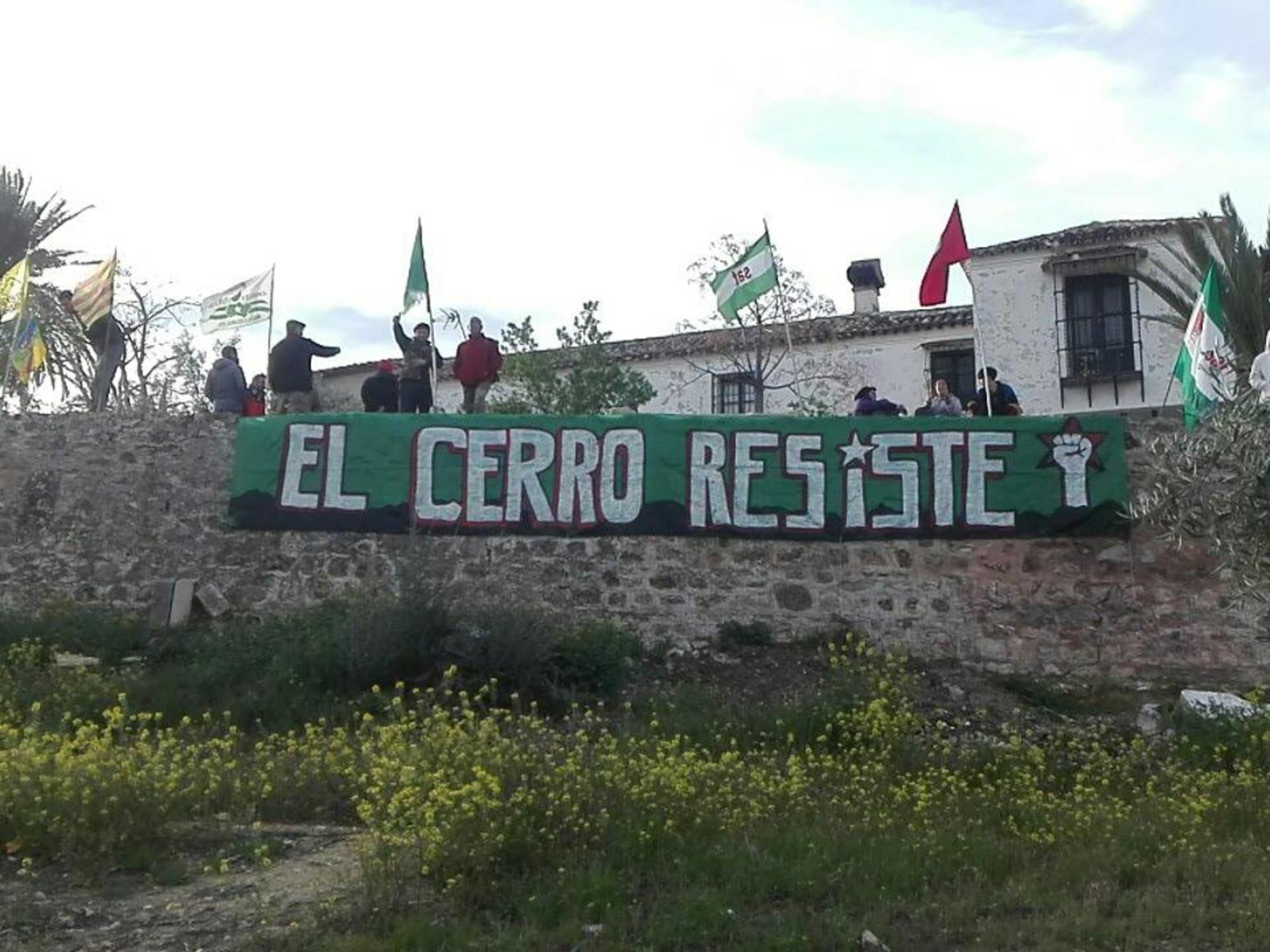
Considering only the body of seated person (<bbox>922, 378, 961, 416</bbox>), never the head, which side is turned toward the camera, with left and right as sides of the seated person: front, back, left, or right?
front

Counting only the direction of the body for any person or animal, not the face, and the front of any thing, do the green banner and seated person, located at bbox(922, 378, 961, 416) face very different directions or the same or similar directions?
same or similar directions

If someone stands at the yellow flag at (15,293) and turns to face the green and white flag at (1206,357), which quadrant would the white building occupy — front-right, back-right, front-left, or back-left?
front-left

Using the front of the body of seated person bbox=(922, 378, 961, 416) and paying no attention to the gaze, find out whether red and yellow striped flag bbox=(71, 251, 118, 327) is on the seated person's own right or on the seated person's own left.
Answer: on the seated person's own right

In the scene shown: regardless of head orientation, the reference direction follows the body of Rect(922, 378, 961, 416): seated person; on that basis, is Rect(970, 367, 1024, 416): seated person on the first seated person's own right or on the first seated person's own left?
on the first seated person's own left

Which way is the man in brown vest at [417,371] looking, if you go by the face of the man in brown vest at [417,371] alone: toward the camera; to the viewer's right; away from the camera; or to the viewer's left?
toward the camera

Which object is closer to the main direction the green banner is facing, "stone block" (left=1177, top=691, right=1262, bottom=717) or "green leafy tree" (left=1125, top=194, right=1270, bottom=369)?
the stone block

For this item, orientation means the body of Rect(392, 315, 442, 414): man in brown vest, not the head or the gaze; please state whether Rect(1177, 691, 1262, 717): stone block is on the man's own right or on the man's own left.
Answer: on the man's own left

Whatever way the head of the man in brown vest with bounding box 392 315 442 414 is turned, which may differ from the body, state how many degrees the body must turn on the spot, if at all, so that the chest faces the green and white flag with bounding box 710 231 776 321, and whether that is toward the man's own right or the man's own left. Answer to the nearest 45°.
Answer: approximately 90° to the man's own left

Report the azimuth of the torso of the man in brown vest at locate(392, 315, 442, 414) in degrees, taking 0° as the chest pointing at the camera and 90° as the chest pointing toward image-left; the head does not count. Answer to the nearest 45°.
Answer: approximately 0°

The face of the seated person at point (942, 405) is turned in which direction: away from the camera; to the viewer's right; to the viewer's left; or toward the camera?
toward the camera

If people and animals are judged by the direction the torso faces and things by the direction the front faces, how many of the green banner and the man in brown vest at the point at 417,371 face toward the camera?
2
